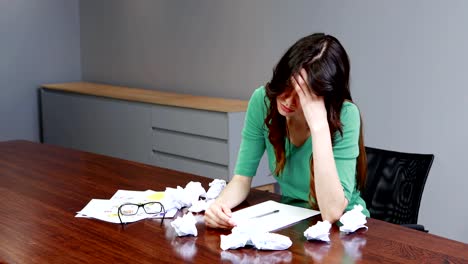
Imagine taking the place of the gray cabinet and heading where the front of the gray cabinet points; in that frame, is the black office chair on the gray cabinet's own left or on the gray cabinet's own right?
on the gray cabinet's own left

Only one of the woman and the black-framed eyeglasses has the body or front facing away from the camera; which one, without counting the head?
the black-framed eyeglasses

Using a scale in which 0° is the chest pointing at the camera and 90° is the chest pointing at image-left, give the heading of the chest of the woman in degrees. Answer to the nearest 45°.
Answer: approximately 45°

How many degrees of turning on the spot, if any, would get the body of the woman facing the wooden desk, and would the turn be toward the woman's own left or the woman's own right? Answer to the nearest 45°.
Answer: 0° — they already face it

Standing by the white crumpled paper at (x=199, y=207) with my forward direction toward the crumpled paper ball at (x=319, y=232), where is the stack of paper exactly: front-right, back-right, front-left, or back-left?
back-right

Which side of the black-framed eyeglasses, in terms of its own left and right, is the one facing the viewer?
back

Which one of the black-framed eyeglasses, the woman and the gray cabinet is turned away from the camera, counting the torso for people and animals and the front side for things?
the black-framed eyeglasses

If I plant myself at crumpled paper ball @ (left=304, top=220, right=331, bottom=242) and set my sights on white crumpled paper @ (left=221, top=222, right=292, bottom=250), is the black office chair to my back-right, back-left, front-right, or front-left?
back-right

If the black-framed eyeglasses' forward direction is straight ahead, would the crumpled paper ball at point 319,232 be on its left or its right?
on its right
